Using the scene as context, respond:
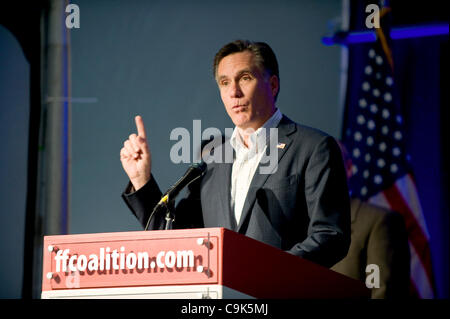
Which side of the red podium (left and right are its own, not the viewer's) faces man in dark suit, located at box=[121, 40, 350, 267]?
back

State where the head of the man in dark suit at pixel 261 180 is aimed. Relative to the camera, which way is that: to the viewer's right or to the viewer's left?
to the viewer's left

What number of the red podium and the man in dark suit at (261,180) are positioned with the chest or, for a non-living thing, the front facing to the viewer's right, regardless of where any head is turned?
0

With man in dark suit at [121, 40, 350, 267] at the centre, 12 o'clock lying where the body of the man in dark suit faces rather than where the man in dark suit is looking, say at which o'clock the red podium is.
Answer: The red podium is roughly at 11 o'clock from the man in dark suit.

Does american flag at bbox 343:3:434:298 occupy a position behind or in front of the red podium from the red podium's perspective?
behind

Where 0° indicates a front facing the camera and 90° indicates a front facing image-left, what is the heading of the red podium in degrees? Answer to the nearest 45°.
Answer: approximately 45°
